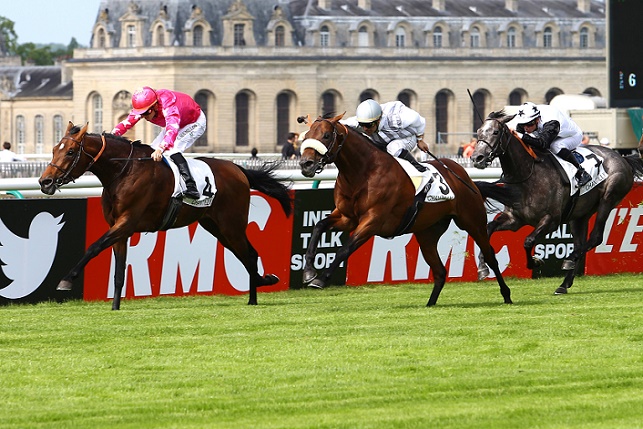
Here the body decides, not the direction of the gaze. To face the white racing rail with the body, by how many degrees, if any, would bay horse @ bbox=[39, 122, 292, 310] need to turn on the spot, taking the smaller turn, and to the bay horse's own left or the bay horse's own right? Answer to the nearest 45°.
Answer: approximately 90° to the bay horse's own right

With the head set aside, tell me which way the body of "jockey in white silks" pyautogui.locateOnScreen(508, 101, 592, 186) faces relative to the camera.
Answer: to the viewer's left

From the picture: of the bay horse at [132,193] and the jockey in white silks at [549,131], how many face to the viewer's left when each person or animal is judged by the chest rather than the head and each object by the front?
2

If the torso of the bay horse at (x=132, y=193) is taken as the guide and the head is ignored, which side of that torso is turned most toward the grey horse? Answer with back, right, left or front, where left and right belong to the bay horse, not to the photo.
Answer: back

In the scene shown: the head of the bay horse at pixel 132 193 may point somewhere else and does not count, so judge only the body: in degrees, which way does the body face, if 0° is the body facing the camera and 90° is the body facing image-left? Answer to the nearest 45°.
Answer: approximately 90°

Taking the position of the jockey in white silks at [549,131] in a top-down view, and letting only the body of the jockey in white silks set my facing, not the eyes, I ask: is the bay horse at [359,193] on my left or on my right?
on my left

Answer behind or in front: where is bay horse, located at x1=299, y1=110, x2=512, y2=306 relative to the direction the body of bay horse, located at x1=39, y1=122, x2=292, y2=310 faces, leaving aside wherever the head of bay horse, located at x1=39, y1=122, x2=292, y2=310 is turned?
behind

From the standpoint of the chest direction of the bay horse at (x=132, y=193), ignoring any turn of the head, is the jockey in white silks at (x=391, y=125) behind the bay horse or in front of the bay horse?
behind

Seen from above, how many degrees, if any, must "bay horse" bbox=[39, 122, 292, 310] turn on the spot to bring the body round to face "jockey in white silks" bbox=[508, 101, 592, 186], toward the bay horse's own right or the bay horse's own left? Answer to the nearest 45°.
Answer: approximately 180°

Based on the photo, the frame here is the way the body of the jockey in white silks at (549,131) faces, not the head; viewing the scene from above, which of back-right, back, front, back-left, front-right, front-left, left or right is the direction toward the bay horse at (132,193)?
front-left
